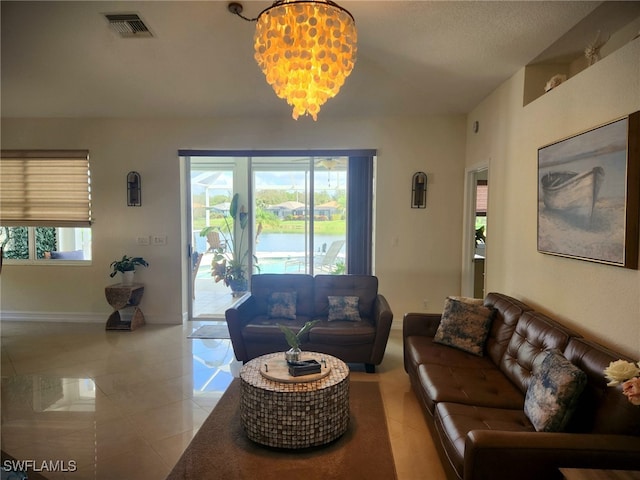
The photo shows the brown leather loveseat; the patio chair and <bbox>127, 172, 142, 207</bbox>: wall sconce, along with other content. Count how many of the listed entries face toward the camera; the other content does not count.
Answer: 2

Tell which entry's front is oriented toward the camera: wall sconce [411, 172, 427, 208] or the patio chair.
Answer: the wall sconce

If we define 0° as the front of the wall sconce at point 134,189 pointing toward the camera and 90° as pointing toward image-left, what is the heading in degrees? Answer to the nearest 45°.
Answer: approximately 0°

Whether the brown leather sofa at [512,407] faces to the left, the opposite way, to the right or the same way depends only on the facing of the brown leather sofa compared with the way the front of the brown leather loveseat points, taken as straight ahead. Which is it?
to the right

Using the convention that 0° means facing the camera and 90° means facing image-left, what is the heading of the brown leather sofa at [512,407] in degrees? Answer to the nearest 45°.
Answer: approximately 45°

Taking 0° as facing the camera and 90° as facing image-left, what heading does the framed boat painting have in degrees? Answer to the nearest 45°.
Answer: approximately 45°

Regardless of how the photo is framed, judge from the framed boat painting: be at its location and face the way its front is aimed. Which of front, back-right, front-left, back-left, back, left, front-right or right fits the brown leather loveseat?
front-right

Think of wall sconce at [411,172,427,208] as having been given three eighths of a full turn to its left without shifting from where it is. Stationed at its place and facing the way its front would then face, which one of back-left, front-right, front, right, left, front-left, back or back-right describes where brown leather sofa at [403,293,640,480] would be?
back-right

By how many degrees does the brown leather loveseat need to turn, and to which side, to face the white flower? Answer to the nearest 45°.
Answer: approximately 45° to its left

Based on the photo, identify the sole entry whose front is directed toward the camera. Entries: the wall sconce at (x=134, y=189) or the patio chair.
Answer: the wall sconce

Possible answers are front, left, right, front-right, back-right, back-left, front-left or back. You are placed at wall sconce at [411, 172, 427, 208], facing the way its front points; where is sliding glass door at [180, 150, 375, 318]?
right

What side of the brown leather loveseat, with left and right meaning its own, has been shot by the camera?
front

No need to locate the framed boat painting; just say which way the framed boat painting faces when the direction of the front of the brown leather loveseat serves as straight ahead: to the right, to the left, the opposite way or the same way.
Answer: to the right

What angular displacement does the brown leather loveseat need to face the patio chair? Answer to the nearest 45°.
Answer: approximately 180°

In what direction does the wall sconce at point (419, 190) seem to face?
toward the camera

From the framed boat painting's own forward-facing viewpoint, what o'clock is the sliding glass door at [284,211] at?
The sliding glass door is roughly at 2 o'clock from the framed boat painting.
